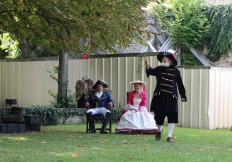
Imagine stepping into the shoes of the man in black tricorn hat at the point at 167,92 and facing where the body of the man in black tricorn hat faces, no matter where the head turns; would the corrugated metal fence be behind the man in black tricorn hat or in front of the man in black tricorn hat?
behind

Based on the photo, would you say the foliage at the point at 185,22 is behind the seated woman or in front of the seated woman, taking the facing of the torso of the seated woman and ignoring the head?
behind

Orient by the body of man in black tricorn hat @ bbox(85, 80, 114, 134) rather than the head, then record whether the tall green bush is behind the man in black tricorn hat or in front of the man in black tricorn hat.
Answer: behind

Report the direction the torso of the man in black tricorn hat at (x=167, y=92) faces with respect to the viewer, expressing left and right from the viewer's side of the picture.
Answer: facing the viewer

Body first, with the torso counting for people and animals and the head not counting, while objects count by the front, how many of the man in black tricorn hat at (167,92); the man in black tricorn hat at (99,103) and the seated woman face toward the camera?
3

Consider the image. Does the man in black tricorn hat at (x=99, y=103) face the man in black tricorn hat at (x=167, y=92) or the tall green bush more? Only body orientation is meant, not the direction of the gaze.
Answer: the man in black tricorn hat

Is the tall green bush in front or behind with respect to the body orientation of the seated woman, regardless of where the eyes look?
behind

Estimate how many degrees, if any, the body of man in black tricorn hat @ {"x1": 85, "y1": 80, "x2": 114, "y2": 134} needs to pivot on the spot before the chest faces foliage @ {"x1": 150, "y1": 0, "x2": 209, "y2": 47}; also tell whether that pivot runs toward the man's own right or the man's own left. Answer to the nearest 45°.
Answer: approximately 135° to the man's own left

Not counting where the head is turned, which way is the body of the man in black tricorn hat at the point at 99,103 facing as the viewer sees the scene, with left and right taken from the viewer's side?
facing the viewer

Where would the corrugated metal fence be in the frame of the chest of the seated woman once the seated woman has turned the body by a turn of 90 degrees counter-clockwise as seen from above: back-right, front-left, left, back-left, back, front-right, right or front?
left

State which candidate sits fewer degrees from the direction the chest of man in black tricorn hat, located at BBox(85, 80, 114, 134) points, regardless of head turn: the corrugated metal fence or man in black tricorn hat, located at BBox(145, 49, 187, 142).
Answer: the man in black tricorn hat
